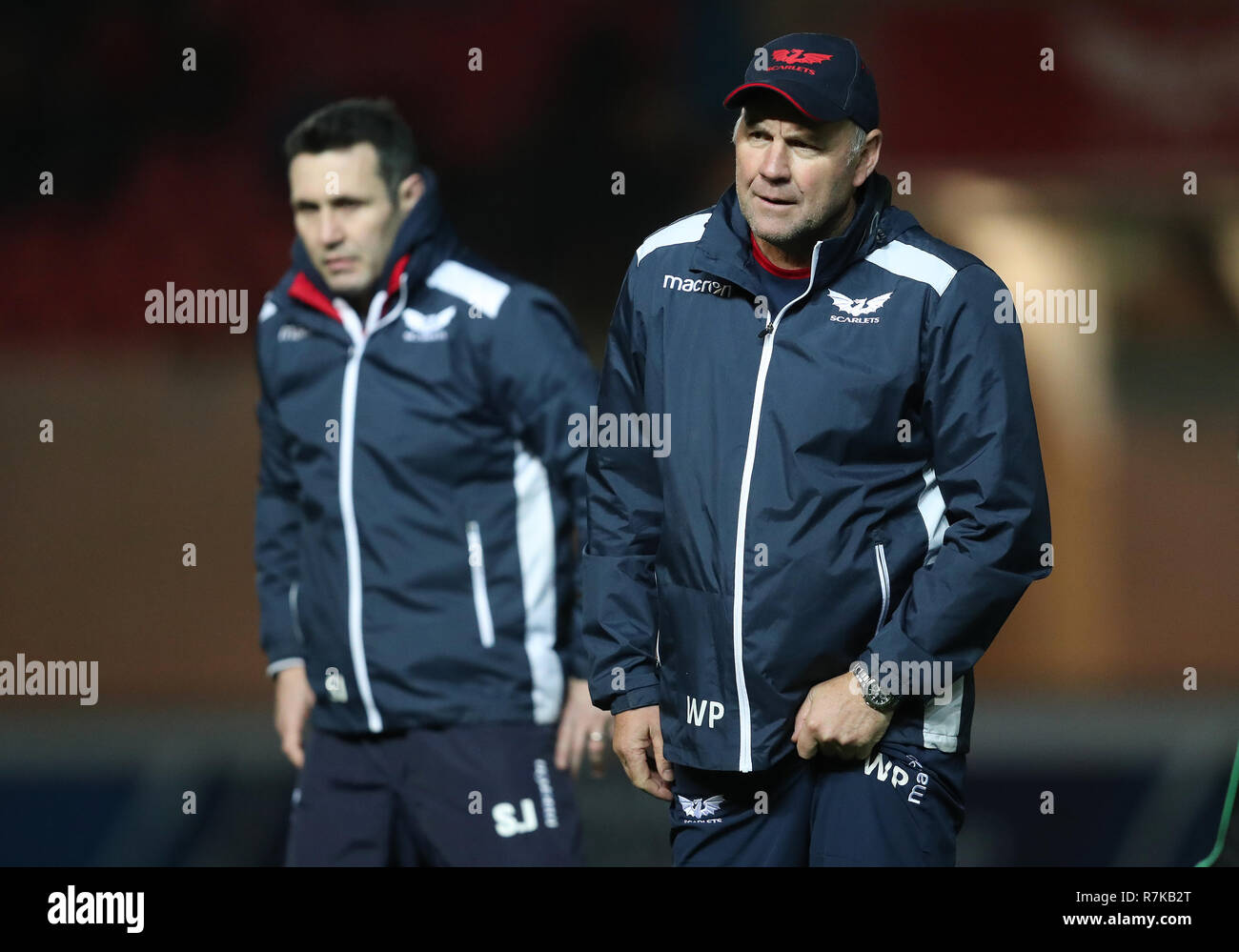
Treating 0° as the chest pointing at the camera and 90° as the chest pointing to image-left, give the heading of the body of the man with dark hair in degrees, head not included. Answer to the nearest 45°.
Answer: approximately 45°
